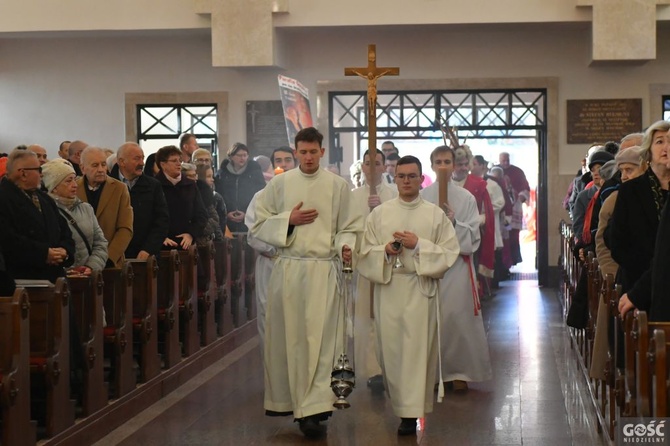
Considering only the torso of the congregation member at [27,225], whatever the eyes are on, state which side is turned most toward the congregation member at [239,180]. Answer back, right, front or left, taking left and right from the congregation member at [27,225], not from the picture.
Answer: left

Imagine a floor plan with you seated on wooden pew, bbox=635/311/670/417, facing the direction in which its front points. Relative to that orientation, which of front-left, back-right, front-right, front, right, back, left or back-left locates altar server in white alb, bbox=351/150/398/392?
back-right

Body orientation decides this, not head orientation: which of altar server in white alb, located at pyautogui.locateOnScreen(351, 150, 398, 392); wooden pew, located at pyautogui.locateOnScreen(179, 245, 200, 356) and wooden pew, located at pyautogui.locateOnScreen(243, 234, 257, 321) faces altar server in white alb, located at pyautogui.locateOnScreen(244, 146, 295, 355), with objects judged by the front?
wooden pew, located at pyautogui.locateOnScreen(243, 234, 257, 321)

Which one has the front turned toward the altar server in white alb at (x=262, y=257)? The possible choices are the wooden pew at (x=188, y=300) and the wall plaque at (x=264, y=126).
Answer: the wall plaque

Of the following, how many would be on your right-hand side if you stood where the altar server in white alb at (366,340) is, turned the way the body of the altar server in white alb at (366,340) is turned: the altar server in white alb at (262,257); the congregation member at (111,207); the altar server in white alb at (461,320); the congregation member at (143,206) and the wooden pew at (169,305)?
4

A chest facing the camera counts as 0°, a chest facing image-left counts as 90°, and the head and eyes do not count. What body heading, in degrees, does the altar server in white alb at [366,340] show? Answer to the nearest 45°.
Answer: approximately 0°

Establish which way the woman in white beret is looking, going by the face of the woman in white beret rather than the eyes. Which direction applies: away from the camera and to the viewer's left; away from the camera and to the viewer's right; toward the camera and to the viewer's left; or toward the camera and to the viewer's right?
toward the camera and to the viewer's right

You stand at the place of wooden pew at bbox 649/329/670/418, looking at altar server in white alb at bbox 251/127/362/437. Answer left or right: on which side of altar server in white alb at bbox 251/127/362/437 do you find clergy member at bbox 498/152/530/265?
right
